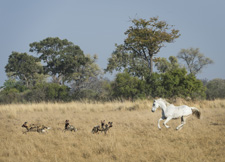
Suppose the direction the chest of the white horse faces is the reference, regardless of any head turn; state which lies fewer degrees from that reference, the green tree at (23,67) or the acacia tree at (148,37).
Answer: the green tree

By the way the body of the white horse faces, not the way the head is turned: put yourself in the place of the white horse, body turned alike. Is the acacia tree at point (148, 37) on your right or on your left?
on your right

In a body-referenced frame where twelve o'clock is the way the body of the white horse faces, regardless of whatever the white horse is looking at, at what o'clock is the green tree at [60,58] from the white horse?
The green tree is roughly at 2 o'clock from the white horse.

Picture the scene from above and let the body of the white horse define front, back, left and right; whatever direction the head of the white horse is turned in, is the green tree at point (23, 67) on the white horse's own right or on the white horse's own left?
on the white horse's own right

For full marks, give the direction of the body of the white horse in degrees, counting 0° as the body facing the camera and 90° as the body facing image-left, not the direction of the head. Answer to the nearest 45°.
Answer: approximately 90°
